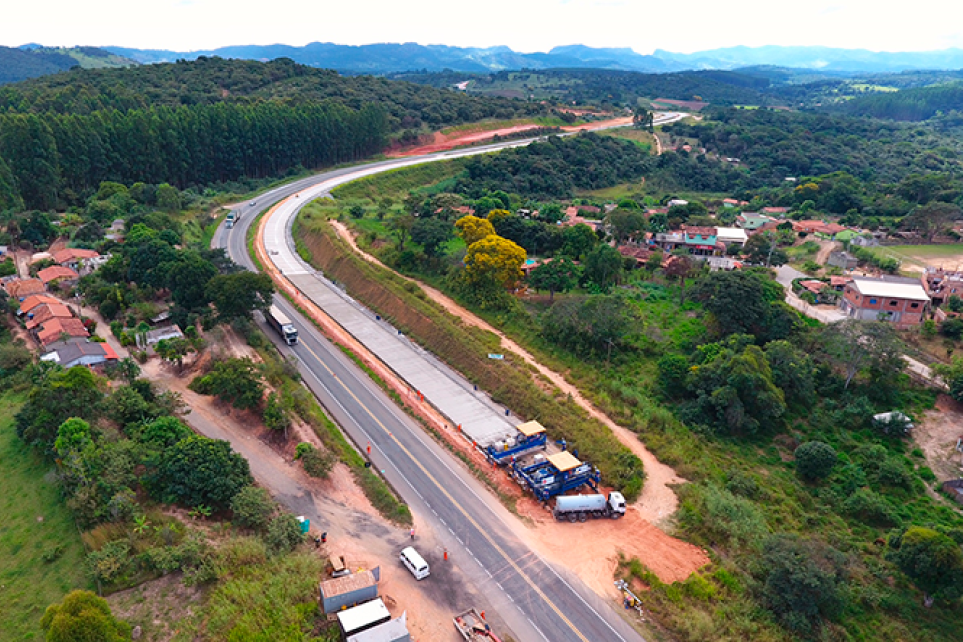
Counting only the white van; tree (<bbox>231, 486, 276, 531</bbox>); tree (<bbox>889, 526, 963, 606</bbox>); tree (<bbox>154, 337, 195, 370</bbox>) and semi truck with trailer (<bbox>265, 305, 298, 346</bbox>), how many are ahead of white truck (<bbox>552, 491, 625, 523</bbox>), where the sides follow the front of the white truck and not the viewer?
1

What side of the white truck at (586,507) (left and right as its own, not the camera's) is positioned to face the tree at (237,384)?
back

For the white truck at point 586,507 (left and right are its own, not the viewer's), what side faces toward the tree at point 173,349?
back

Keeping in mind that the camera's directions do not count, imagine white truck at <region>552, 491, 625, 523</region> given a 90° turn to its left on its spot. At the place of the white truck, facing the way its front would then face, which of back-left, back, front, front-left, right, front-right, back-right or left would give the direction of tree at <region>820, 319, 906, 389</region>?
front-right

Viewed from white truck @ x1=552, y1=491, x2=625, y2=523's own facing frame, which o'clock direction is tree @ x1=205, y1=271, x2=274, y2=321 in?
The tree is roughly at 7 o'clock from the white truck.

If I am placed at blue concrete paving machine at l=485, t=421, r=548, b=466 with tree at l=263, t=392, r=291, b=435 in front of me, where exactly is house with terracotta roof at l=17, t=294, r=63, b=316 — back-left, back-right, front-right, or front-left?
front-right

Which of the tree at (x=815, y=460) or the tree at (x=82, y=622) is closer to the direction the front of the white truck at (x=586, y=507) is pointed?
the tree at (x=815, y=460)

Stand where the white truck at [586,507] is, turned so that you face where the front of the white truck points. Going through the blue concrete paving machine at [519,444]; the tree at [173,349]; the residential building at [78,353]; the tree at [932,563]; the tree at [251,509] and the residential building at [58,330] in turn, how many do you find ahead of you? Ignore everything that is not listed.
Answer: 1

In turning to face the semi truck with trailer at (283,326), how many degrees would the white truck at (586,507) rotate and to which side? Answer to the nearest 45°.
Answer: approximately 135° to its left

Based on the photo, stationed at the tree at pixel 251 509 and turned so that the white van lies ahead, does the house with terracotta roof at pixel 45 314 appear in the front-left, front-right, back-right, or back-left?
back-left

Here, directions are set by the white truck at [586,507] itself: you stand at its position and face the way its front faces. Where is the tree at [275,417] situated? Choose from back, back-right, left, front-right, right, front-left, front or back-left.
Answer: back

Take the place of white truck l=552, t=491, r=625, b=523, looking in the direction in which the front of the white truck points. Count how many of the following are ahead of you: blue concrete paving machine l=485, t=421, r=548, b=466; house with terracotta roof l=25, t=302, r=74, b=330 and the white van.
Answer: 0

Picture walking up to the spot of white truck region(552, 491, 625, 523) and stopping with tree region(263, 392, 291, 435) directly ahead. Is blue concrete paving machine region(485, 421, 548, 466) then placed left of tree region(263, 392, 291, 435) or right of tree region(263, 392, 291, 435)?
right

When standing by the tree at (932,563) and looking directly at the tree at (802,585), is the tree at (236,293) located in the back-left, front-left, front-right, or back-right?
front-right

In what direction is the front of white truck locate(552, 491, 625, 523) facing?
to the viewer's right

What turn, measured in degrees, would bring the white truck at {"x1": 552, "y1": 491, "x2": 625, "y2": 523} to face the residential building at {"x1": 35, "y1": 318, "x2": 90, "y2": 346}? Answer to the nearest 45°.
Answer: approximately 180°

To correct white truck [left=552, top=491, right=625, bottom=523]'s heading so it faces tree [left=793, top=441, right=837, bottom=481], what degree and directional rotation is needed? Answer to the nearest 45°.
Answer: approximately 45° to its left

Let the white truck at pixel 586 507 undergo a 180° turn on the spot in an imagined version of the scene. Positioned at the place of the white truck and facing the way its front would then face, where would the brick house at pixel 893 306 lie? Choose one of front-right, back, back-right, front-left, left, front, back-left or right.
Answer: back-right
